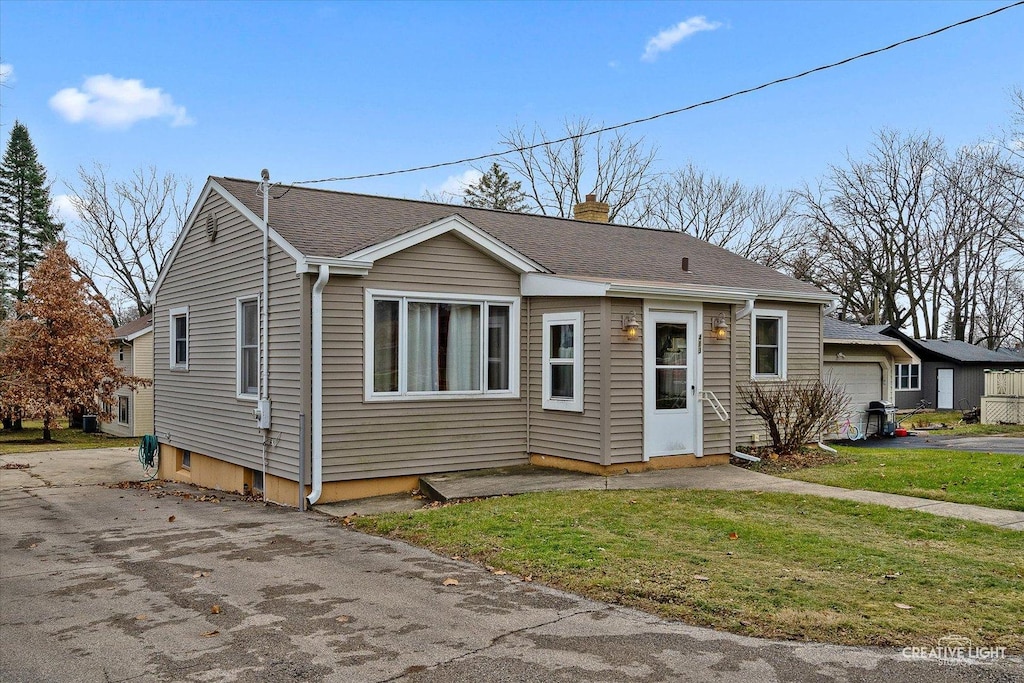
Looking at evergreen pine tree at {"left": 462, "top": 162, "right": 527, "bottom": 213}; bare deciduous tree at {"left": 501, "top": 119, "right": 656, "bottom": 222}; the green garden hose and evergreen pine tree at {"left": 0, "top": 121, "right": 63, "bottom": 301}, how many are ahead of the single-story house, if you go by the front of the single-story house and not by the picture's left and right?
0

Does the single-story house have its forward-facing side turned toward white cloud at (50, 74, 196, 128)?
no

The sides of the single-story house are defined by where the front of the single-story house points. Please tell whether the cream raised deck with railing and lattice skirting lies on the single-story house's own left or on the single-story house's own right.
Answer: on the single-story house's own left

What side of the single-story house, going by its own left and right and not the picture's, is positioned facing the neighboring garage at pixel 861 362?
left

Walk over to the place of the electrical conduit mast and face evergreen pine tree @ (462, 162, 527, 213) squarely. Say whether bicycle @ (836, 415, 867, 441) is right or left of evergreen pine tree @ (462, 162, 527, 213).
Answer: right

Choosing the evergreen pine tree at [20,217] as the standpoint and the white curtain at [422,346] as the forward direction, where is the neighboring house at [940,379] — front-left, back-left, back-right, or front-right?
front-left

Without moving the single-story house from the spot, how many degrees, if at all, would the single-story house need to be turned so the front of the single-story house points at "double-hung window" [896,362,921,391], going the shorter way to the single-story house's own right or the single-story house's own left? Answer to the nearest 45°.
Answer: approximately 90° to the single-story house's own left

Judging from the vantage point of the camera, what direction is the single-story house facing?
facing the viewer and to the right of the viewer

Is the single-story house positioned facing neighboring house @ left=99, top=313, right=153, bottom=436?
no

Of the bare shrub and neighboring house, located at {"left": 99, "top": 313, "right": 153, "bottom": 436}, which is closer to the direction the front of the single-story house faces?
the bare shrub

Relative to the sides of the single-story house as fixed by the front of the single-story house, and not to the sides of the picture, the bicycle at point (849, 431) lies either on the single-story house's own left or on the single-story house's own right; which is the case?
on the single-story house's own left

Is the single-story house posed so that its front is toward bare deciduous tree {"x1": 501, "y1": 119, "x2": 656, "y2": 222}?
no

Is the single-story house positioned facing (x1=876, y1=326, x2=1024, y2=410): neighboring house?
no
